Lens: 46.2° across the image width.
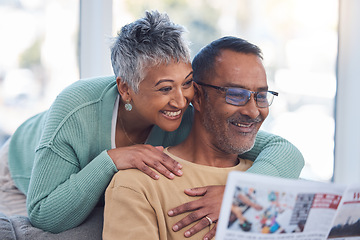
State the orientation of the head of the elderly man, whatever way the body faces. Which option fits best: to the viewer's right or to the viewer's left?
to the viewer's right

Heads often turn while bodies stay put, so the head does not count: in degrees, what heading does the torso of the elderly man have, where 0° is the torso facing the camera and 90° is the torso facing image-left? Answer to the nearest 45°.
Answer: approximately 315°

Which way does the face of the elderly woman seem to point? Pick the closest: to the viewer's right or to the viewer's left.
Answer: to the viewer's right

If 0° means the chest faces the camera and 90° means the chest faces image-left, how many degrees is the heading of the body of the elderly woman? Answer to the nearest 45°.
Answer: approximately 315°
